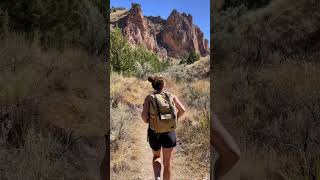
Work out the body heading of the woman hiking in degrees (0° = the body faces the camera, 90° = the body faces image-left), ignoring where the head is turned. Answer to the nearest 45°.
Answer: approximately 180°
